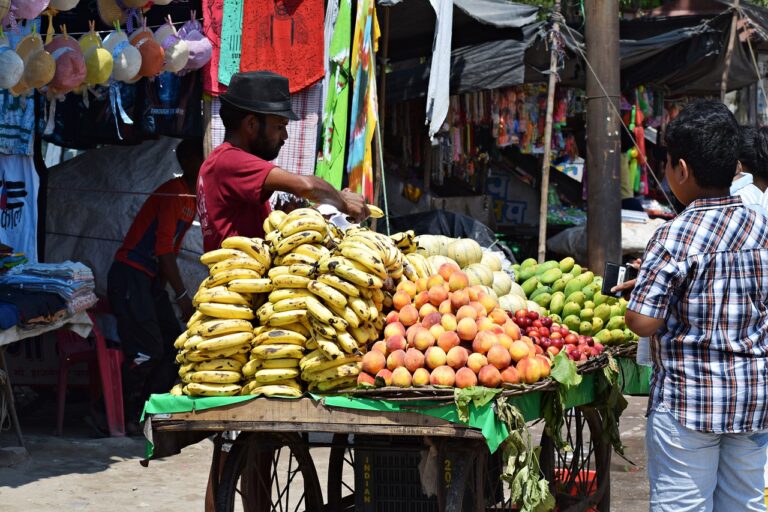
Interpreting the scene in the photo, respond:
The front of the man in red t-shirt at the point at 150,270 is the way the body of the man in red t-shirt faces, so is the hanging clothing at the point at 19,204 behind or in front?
behind

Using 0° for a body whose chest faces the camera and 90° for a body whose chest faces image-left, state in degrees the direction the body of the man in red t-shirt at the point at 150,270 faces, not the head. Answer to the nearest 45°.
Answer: approximately 270°

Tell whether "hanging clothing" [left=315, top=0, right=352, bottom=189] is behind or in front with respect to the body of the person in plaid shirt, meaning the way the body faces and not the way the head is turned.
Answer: in front

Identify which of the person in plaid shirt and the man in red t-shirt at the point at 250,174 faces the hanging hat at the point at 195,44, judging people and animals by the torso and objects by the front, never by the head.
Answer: the person in plaid shirt

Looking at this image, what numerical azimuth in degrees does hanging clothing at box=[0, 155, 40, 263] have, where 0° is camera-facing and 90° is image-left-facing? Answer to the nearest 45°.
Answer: approximately 0°

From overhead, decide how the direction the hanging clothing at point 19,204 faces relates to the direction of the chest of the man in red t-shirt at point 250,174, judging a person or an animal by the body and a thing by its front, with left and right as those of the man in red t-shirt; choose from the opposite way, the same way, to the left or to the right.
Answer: to the right

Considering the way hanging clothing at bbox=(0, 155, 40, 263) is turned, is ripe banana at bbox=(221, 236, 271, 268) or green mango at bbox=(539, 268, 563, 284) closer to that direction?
the ripe banana

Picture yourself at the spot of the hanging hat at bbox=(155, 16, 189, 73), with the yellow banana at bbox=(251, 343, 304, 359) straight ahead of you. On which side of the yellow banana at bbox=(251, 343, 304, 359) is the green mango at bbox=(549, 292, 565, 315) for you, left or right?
left

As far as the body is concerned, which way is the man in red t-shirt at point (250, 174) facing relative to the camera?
to the viewer's right

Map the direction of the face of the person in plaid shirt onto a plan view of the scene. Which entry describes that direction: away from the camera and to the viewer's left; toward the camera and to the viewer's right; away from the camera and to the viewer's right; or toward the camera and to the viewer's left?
away from the camera and to the viewer's left
